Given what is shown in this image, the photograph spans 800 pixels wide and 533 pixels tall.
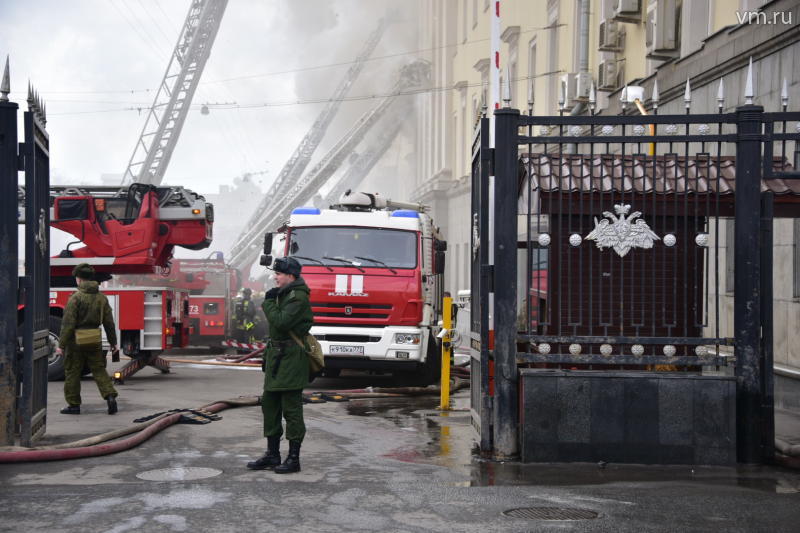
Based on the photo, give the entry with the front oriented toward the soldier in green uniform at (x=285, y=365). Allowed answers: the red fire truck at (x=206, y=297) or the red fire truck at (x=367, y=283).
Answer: the red fire truck at (x=367, y=283)

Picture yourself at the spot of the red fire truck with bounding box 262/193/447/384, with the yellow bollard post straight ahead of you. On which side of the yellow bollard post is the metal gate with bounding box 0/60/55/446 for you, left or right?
right

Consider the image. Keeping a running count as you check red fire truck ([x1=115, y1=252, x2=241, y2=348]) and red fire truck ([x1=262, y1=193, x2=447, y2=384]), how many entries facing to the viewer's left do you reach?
0

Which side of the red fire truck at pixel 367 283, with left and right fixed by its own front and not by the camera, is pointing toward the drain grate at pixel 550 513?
front

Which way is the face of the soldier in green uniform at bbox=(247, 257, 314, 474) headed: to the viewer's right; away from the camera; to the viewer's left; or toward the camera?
to the viewer's left

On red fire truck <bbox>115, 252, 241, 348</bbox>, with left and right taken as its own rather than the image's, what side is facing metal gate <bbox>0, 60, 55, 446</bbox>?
back

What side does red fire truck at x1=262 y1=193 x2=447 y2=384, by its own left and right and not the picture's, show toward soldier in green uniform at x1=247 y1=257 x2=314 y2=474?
front

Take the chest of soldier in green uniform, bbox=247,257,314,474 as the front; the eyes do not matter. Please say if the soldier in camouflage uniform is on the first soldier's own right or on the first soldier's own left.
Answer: on the first soldier's own right

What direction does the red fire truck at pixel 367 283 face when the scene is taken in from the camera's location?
facing the viewer
